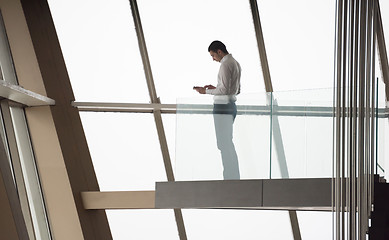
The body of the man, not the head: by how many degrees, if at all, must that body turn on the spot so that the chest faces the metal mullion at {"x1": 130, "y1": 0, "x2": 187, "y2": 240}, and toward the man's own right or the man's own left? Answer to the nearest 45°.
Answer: approximately 45° to the man's own right

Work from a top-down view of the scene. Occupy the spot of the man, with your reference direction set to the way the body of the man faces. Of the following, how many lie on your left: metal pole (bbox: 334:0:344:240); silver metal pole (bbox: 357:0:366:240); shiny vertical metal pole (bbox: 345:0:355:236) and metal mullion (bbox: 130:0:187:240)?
3

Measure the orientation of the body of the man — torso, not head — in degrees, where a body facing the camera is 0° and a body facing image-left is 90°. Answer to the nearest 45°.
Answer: approximately 90°

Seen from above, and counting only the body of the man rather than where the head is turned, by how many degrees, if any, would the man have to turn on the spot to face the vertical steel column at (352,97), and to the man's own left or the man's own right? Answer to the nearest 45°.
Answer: approximately 90° to the man's own left

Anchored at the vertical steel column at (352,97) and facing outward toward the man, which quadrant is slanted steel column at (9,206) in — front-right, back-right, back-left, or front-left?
front-left

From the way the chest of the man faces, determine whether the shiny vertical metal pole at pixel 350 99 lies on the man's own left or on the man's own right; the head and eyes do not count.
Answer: on the man's own left

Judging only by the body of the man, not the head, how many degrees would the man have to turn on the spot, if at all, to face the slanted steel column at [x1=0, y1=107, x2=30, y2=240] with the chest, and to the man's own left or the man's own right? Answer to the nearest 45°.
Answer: approximately 45° to the man's own left

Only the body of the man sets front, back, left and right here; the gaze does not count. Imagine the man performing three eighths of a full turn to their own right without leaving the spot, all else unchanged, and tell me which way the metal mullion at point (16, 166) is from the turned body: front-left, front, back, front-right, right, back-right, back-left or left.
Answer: back-left

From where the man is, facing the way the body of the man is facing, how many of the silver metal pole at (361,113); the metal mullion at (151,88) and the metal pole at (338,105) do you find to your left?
2

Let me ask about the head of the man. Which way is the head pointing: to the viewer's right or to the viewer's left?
to the viewer's left

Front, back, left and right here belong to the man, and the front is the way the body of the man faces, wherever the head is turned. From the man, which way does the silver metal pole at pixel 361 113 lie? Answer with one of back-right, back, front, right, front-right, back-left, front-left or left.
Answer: left
